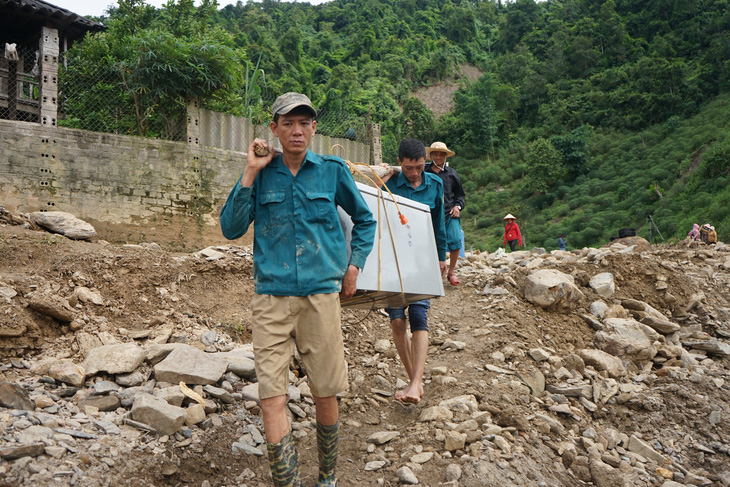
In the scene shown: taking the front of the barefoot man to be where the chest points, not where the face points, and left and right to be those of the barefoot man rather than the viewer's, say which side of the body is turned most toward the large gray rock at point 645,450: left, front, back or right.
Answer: left

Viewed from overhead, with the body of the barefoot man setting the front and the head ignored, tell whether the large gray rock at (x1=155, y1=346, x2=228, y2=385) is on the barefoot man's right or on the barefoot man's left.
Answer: on the barefoot man's right

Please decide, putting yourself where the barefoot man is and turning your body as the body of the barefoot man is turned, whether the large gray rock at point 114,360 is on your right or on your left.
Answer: on your right

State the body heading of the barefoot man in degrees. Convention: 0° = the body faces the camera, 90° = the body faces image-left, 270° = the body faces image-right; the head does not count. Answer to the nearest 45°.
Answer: approximately 0°

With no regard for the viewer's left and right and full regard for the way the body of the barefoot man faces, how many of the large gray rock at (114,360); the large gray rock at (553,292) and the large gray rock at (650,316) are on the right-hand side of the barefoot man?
1

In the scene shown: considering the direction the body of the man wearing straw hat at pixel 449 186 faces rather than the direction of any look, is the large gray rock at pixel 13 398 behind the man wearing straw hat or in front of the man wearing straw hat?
in front

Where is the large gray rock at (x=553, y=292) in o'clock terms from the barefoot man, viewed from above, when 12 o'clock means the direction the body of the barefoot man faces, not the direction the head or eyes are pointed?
The large gray rock is roughly at 7 o'clock from the barefoot man.

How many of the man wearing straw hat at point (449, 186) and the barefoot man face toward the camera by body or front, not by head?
2

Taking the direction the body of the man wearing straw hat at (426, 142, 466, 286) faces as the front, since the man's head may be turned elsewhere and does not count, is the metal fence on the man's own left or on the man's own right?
on the man's own right

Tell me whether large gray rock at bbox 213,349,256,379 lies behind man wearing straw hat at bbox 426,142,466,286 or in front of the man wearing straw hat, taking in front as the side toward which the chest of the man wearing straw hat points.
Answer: in front

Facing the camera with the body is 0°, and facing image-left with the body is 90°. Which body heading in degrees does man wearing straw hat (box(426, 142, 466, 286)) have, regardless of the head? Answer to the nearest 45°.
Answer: approximately 0°
